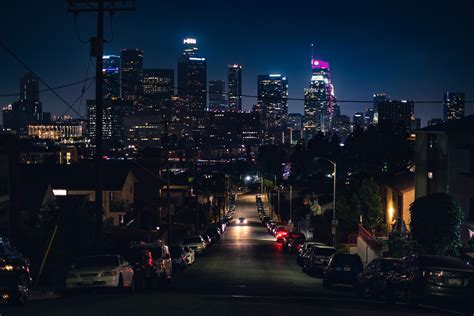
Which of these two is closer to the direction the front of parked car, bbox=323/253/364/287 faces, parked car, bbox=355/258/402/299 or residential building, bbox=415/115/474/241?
the residential building

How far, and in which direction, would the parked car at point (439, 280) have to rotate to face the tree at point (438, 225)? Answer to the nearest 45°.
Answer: approximately 45° to its right

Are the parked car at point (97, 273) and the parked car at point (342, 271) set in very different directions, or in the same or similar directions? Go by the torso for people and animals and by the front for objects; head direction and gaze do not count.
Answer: very different directions

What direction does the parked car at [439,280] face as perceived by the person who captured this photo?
facing away from the viewer and to the left of the viewer

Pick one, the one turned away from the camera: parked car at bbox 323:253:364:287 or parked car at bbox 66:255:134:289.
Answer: parked car at bbox 323:253:364:287

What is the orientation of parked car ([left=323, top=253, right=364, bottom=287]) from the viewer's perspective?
away from the camera

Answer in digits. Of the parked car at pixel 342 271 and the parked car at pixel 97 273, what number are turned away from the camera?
1

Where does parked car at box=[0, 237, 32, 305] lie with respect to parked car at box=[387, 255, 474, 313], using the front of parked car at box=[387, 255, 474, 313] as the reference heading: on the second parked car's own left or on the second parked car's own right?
on the second parked car's own left

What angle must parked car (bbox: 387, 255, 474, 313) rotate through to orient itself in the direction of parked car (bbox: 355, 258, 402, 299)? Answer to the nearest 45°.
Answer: approximately 45° to its right

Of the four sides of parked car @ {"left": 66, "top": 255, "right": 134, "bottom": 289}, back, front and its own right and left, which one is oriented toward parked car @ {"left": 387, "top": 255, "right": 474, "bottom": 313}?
left

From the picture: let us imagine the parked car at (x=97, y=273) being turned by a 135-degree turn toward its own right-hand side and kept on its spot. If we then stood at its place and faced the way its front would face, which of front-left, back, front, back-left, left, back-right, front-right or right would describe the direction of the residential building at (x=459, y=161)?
front-right
